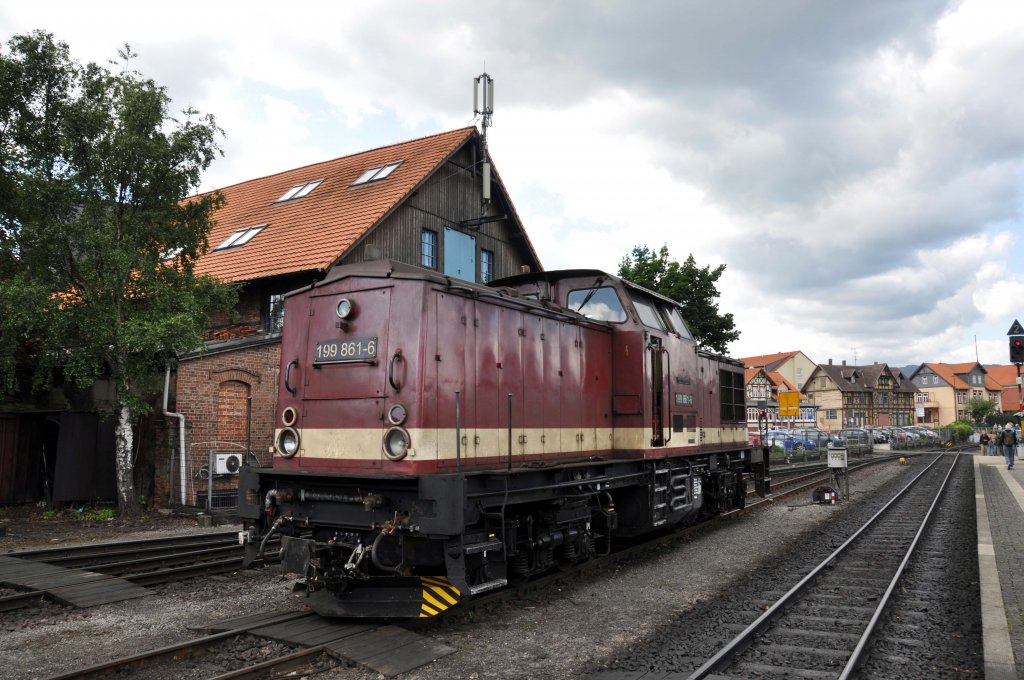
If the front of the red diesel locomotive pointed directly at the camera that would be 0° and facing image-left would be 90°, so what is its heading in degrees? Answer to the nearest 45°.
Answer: approximately 45°

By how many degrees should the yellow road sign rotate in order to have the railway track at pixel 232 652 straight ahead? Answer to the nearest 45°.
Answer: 0° — it already faces it

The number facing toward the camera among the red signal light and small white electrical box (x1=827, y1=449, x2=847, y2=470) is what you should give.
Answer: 2

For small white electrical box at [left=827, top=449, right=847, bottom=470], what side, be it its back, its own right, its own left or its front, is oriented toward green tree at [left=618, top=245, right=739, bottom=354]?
back

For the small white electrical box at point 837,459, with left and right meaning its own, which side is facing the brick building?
right

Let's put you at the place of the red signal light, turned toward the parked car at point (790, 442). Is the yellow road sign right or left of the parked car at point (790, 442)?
left

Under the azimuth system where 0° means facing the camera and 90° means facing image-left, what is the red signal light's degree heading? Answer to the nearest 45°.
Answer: approximately 0°

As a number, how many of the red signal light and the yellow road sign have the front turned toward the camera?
2

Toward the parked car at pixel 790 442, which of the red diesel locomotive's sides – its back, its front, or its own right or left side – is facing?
back
